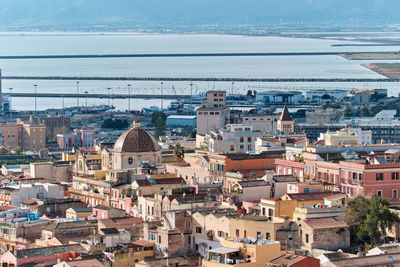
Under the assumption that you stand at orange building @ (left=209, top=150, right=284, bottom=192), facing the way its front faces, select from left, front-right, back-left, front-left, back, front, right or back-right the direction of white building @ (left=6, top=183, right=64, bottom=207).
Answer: front-right

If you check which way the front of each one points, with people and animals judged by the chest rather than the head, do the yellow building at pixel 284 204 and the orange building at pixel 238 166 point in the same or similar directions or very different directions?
same or similar directions

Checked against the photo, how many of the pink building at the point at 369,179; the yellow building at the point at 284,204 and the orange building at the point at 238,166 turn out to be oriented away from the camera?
0

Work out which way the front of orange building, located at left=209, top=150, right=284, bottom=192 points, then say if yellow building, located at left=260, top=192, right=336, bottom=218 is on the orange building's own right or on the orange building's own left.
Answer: on the orange building's own left

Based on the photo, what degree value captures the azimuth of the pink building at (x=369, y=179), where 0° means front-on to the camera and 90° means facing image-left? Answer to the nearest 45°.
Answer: approximately 45°

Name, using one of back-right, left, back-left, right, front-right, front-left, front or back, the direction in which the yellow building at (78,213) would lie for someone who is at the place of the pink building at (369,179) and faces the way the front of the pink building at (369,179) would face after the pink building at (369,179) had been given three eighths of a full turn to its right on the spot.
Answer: left

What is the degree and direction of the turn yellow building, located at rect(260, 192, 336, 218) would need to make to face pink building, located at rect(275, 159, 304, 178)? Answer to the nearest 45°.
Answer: approximately 135° to its right

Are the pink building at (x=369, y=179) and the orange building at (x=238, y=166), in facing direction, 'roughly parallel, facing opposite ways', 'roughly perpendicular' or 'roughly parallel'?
roughly parallel

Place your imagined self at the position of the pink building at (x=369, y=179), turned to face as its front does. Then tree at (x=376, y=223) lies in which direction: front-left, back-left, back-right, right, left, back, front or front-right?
front-left

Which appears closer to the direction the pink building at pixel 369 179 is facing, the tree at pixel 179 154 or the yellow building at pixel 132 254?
the yellow building

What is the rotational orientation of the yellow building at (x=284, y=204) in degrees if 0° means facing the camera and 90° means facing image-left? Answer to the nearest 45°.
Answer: approximately 45°

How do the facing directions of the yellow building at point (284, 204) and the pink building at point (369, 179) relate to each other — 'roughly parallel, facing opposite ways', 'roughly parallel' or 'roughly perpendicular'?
roughly parallel
